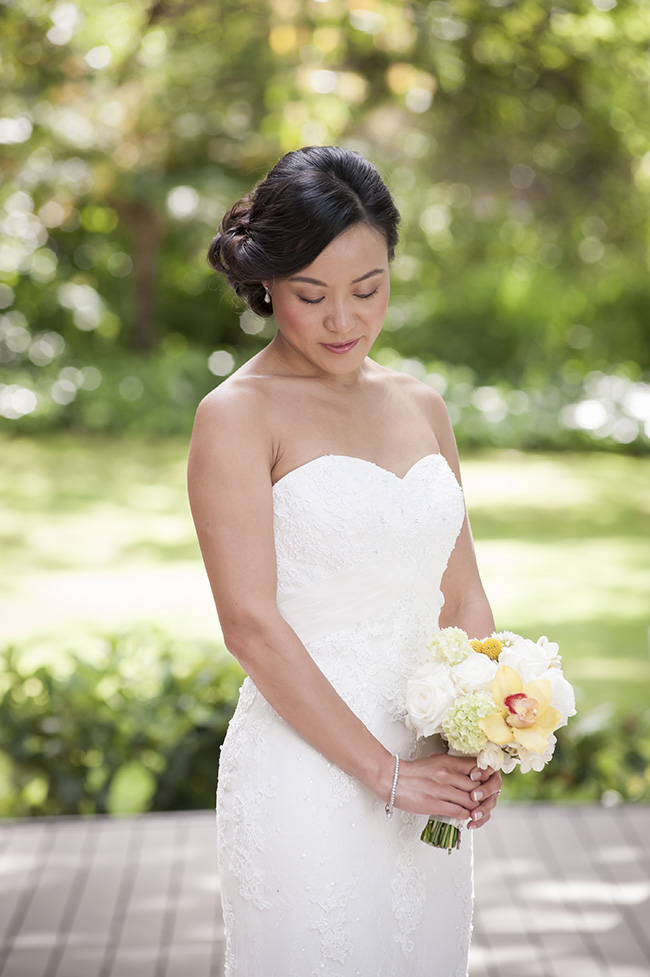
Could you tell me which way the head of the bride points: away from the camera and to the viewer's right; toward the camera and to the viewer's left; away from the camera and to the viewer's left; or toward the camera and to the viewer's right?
toward the camera and to the viewer's right

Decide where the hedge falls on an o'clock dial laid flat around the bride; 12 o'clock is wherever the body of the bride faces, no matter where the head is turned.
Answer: The hedge is roughly at 7 o'clock from the bride.

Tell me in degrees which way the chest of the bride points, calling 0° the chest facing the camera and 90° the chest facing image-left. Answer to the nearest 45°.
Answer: approximately 315°
